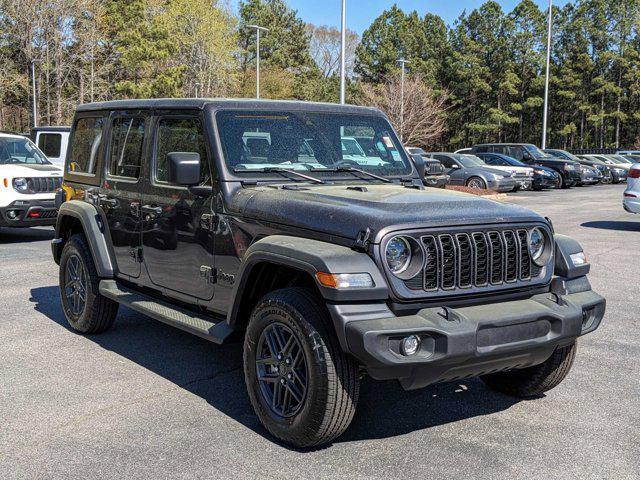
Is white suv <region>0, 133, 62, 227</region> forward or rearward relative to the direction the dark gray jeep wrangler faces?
rearward

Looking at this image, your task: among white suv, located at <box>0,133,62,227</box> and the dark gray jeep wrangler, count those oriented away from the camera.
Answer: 0

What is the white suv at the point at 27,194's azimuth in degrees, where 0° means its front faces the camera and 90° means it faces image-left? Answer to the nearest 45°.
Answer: approximately 315°

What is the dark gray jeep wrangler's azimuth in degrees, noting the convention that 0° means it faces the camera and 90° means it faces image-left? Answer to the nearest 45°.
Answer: approximately 315°

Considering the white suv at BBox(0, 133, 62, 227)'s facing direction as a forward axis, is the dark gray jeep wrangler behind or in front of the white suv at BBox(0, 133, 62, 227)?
in front
